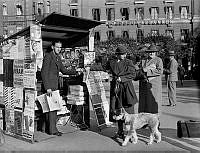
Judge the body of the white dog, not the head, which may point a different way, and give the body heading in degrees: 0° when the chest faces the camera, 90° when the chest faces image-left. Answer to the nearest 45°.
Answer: approximately 90°

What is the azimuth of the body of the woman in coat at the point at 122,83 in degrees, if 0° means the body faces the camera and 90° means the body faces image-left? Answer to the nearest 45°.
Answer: approximately 45°
